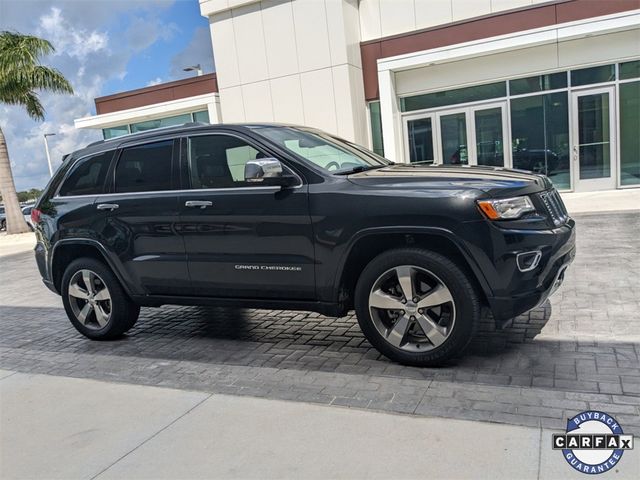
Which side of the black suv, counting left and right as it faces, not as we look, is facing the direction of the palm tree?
back

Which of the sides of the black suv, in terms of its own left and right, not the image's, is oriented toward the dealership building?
left

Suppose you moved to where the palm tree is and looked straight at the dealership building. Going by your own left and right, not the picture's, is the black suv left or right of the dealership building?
right

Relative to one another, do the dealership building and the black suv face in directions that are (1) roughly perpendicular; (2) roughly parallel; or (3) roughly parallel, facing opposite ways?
roughly perpendicular

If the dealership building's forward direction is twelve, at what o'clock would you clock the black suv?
The black suv is roughly at 11 o'clock from the dealership building.

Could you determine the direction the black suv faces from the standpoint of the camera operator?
facing the viewer and to the right of the viewer

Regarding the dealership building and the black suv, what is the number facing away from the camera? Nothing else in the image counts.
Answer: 0

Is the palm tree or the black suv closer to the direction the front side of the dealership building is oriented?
the black suv

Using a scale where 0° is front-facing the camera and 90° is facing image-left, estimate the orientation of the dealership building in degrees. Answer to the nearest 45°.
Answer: approximately 45°

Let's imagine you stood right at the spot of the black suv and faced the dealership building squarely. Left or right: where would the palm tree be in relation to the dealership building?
left

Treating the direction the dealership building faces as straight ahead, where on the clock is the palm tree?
The palm tree is roughly at 2 o'clock from the dealership building.
